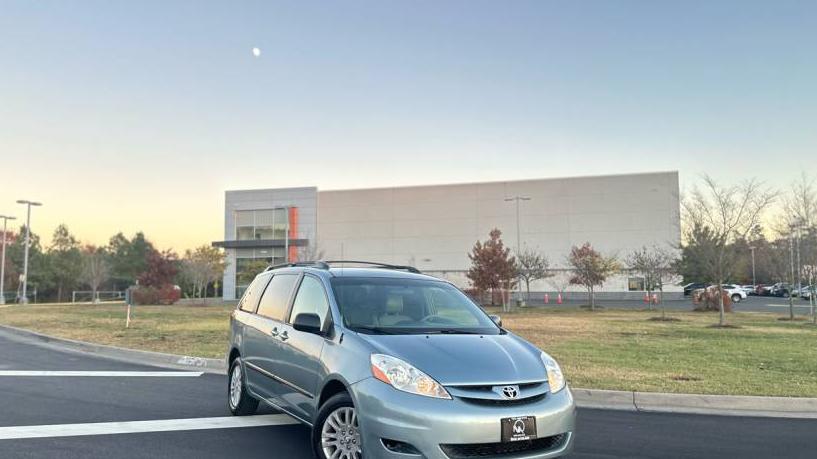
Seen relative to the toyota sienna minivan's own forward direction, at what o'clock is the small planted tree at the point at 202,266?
The small planted tree is roughly at 7 o'clock from the toyota sienna minivan.

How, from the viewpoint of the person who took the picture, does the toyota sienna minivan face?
facing the viewer and to the right of the viewer

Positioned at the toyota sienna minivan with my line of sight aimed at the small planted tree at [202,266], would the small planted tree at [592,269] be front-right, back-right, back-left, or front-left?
front-right

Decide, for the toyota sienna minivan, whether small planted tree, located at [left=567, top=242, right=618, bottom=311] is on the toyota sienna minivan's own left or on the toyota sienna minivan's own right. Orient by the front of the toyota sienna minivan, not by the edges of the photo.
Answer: on the toyota sienna minivan's own left

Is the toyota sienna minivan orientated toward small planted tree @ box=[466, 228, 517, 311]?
no

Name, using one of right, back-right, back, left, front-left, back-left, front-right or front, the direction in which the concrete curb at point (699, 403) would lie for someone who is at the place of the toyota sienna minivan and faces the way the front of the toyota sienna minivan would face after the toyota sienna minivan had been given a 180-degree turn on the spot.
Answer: right

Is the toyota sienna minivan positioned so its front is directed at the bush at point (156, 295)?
no

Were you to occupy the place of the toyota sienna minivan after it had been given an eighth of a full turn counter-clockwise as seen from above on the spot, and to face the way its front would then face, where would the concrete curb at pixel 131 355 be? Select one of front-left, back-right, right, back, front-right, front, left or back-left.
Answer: back-left

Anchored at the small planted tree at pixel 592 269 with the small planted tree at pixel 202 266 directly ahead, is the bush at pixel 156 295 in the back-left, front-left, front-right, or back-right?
front-left

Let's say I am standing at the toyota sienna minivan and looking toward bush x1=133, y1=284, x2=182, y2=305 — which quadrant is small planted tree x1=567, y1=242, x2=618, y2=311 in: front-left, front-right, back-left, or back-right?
front-right
